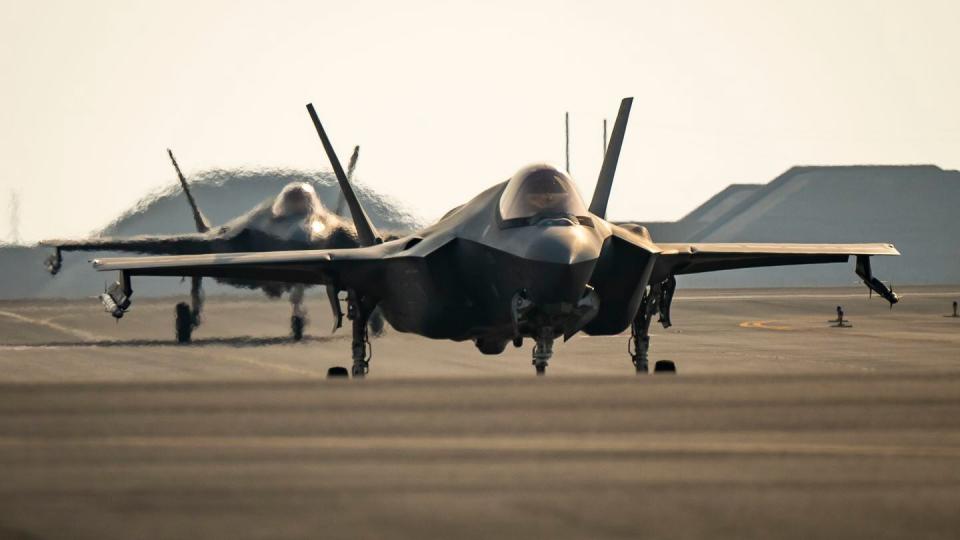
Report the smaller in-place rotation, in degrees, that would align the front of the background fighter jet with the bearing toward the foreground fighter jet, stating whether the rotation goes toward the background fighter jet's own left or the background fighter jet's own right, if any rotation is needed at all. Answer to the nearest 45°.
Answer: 0° — it already faces it

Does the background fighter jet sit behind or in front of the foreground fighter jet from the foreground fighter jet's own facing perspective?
behind

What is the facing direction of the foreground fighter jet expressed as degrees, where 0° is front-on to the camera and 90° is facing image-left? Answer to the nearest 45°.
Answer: approximately 0°

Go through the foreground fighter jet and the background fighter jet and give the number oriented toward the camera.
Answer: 2

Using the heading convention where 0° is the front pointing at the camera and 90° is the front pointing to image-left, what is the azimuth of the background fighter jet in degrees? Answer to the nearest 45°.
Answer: approximately 0°
